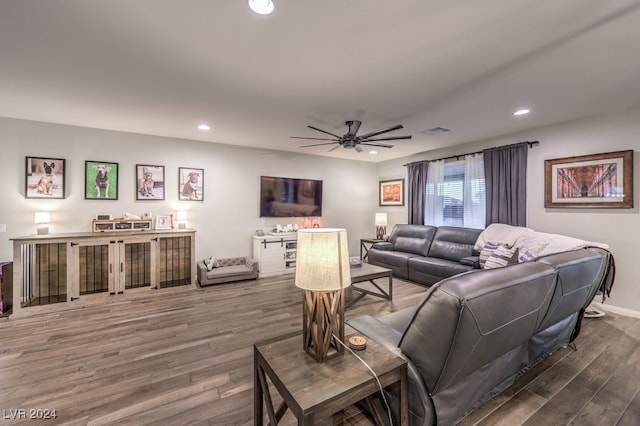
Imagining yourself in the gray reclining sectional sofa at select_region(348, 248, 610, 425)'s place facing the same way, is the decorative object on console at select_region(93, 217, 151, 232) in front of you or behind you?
in front

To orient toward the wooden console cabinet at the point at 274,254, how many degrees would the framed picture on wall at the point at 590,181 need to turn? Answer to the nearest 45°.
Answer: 0° — it already faces it

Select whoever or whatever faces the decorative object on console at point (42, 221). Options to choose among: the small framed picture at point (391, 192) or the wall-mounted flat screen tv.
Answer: the small framed picture

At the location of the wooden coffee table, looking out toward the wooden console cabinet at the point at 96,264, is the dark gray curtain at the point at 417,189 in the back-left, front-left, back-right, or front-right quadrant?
back-right

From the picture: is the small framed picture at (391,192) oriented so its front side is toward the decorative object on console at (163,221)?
yes

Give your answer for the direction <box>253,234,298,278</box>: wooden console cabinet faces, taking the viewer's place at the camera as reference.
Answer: facing the viewer and to the right of the viewer

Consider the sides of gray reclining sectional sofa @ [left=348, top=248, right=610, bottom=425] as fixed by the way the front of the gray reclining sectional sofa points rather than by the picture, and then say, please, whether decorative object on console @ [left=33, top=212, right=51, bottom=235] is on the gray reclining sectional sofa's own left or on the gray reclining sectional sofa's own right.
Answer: on the gray reclining sectional sofa's own left

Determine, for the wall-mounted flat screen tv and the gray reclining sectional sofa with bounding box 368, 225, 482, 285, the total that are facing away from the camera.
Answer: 0

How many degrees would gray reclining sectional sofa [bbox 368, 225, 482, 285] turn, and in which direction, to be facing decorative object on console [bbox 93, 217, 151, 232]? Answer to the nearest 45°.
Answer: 0° — it already faces it

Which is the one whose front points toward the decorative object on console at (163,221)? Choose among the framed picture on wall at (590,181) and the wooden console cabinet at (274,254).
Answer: the framed picture on wall

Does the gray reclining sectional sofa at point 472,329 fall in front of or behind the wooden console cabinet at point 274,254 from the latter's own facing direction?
in front

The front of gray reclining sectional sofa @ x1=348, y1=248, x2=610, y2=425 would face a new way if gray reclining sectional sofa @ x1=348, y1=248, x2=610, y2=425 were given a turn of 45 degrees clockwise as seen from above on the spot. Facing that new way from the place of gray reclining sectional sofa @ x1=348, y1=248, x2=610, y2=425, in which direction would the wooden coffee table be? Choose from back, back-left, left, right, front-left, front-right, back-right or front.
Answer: front-left

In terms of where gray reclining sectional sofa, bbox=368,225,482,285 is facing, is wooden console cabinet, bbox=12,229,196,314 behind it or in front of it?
in front

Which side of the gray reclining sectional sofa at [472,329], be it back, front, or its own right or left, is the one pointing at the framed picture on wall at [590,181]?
right

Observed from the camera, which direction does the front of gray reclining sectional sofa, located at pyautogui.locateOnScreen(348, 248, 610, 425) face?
facing away from the viewer and to the left of the viewer

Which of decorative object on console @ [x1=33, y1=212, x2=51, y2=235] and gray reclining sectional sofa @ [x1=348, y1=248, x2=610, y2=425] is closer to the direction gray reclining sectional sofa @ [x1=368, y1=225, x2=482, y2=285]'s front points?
the decorative object on console

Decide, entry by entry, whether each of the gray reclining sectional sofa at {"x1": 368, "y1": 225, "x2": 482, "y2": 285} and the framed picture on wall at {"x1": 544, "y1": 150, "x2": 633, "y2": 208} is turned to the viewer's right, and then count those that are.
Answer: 0
